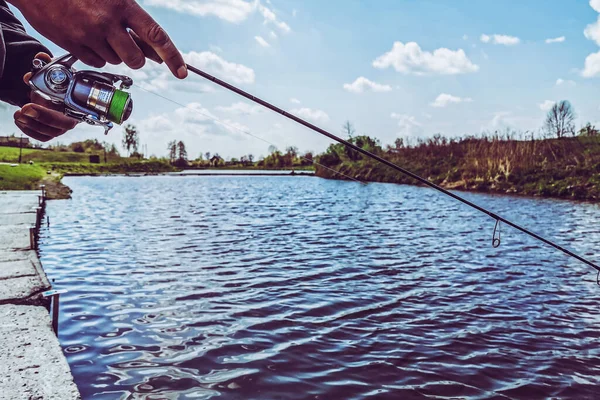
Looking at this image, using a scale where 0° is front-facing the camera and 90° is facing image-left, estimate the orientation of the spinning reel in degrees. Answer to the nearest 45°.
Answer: approximately 270°

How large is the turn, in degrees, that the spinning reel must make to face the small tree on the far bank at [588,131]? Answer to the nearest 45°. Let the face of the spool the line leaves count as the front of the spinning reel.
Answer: approximately 45° to its left
